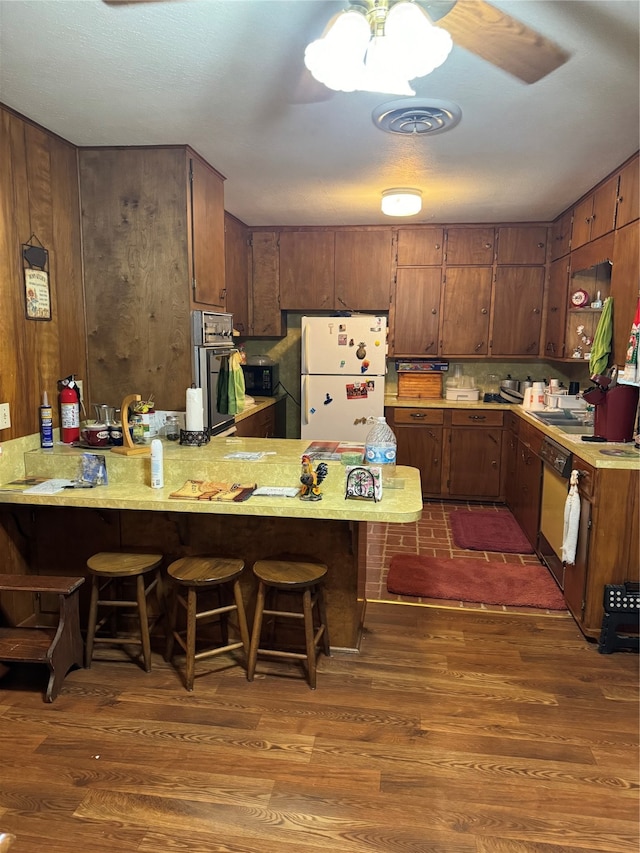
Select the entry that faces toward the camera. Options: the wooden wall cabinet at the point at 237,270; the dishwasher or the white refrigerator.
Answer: the white refrigerator

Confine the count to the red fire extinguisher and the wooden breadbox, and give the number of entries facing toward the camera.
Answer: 2

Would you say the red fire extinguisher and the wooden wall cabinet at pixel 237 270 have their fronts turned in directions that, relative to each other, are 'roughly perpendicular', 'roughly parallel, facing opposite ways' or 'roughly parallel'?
roughly perpendicular

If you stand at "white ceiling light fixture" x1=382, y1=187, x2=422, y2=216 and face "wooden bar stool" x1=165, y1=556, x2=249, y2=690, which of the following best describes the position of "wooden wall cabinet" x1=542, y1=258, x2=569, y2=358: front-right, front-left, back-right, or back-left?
back-left

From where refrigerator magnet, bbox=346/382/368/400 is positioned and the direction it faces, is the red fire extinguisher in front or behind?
in front

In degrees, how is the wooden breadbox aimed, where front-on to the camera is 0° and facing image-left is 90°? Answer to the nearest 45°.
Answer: approximately 0°

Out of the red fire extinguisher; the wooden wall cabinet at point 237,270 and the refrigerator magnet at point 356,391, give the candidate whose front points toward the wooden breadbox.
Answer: the wooden wall cabinet

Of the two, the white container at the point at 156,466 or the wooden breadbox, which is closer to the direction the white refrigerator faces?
the white container

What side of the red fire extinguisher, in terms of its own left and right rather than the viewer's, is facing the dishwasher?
left

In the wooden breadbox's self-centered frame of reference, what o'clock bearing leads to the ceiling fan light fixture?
The ceiling fan light fixture is roughly at 12 o'clock from the wooden breadbox.

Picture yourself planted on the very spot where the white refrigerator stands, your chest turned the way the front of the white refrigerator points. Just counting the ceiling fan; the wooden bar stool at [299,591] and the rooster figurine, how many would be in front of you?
3

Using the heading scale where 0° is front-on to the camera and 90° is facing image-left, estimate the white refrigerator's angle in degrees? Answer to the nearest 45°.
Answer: approximately 0°

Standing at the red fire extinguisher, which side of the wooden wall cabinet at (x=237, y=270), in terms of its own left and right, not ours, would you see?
right

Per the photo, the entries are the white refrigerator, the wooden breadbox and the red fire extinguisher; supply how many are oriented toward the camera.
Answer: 3
